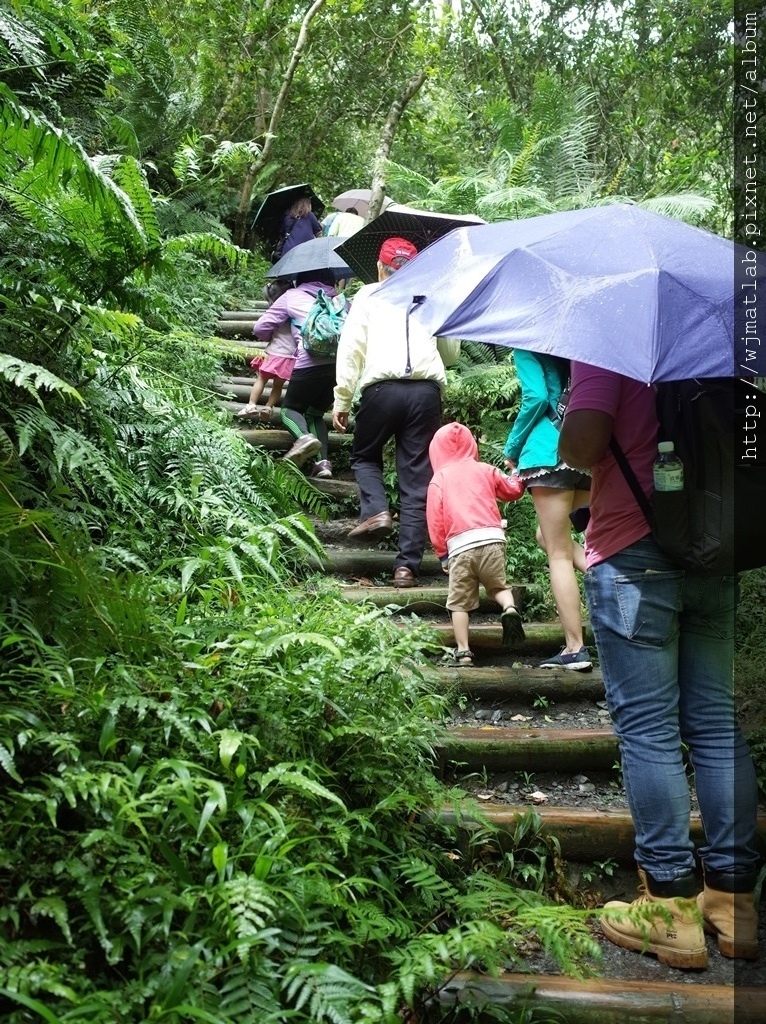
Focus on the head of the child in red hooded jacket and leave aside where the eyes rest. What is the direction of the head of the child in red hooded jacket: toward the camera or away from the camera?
away from the camera

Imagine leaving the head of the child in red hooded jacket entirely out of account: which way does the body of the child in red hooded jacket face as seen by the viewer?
away from the camera

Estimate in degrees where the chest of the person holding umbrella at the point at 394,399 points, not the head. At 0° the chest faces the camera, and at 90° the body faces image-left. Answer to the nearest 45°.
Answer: approximately 180°

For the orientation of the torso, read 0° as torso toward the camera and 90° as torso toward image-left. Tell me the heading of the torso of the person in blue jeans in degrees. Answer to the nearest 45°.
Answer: approximately 135°

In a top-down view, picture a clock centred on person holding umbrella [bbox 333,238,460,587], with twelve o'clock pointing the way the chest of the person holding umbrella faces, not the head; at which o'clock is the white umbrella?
The white umbrella is roughly at 12 o'clock from the person holding umbrella.

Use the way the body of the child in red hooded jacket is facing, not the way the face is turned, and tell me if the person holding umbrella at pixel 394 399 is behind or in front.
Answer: in front

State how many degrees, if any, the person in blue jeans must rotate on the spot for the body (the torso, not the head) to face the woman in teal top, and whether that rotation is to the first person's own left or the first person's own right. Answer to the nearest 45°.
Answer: approximately 45° to the first person's own right

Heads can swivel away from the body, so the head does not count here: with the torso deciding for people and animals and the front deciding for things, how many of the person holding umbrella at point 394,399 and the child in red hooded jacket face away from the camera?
2
